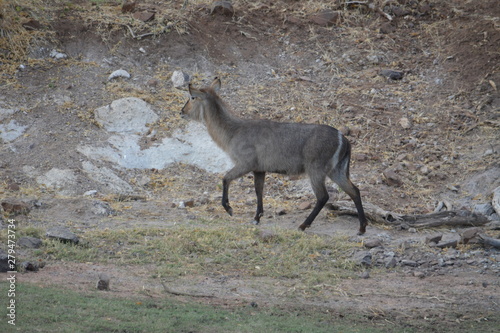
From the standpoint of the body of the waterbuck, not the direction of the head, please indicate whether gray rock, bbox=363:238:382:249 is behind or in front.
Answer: behind

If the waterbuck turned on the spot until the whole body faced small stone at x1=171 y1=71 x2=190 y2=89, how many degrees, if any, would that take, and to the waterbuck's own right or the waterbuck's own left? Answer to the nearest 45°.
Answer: approximately 45° to the waterbuck's own right

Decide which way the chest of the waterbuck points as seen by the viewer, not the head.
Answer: to the viewer's left

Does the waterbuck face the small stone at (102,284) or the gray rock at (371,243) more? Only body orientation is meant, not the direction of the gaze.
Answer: the small stone

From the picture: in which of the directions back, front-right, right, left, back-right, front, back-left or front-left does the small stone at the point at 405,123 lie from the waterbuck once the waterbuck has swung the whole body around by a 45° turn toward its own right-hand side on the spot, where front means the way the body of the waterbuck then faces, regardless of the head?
right

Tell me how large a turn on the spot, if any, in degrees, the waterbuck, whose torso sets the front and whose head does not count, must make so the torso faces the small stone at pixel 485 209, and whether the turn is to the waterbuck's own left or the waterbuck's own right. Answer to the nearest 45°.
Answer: approximately 180°

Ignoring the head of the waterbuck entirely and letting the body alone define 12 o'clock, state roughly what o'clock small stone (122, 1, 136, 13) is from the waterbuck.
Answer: The small stone is roughly at 2 o'clock from the waterbuck.

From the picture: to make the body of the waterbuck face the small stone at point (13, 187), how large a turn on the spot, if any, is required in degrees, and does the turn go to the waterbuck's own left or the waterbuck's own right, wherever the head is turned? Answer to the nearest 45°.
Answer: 0° — it already faces it

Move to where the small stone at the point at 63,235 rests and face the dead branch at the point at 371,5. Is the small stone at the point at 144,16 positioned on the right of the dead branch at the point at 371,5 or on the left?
left

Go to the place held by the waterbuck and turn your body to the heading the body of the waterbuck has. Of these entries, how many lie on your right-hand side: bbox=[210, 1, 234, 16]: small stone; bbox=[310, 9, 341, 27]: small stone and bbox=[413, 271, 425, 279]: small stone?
2

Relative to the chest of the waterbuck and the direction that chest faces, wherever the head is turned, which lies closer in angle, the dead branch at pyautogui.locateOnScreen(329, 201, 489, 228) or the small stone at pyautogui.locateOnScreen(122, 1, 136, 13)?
the small stone

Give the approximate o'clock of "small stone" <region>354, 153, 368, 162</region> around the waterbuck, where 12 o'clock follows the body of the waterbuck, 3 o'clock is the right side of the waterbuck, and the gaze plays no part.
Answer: The small stone is roughly at 4 o'clock from the waterbuck.
